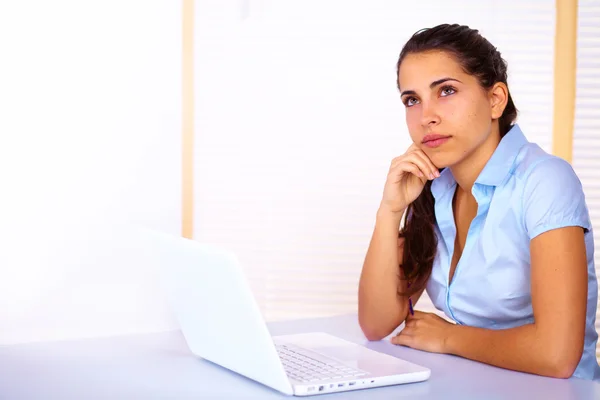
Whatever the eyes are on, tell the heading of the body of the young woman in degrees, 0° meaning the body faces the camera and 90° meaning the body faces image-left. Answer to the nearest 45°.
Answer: approximately 45°

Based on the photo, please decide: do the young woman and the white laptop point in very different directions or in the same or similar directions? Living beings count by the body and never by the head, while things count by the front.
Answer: very different directions

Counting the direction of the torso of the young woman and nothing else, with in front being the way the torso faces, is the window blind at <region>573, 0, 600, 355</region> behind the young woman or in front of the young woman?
behind

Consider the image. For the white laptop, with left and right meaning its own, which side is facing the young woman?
front

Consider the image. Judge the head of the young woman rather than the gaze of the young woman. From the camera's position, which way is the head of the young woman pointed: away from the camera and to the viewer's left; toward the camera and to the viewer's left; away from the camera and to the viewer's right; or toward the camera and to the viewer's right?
toward the camera and to the viewer's left

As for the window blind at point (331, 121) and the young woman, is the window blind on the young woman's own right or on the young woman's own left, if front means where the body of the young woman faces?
on the young woman's own right

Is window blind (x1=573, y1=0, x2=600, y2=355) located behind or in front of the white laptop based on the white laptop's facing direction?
in front
